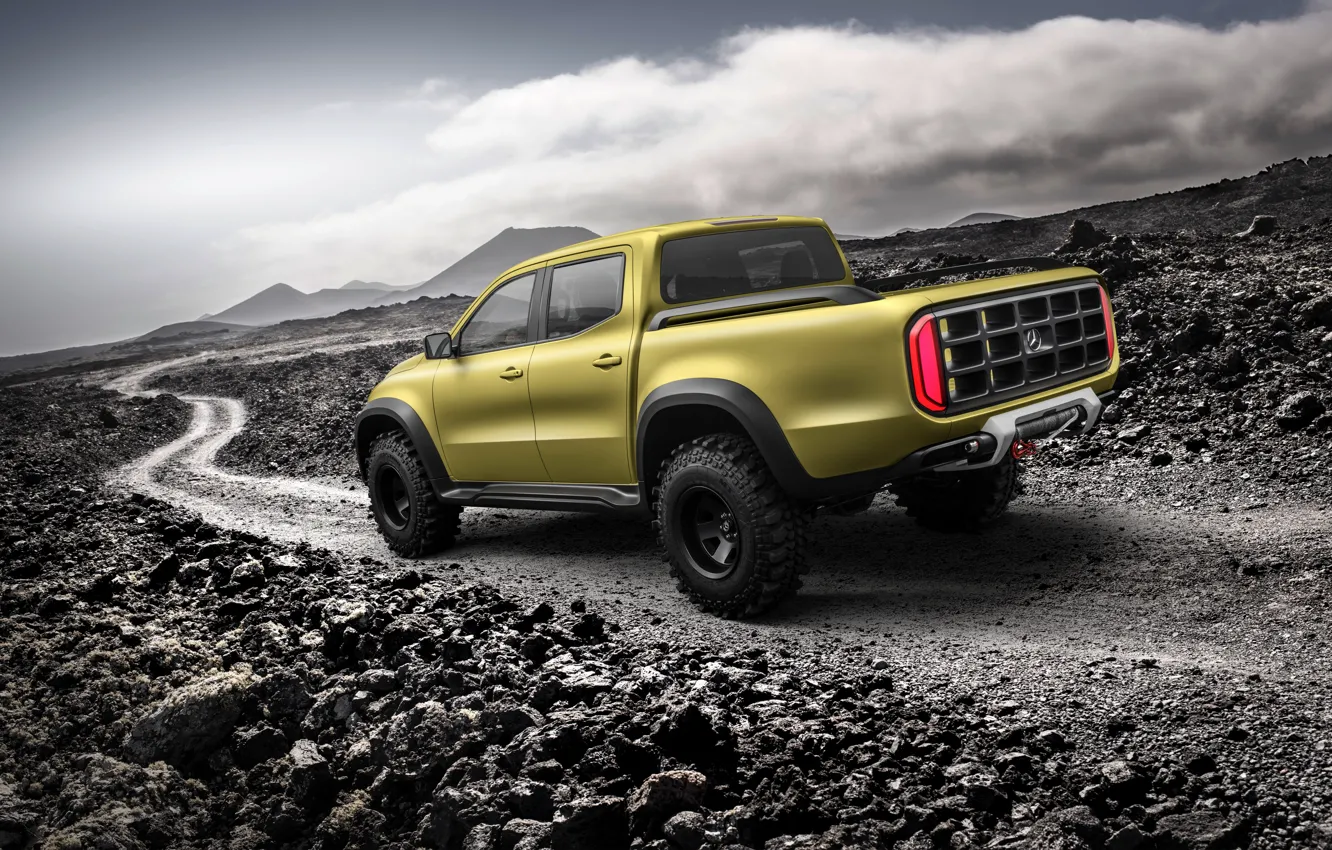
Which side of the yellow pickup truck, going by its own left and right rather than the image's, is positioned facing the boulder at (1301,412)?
right

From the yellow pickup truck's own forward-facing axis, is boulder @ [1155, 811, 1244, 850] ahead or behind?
behind

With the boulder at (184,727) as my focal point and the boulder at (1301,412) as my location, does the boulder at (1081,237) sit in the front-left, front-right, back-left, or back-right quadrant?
back-right

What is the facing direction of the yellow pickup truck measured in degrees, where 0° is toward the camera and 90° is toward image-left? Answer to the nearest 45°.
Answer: approximately 135°

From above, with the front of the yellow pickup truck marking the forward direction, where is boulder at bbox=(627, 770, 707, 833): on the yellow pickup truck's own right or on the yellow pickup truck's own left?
on the yellow pickup truck's own left

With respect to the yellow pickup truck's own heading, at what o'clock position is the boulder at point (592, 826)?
The boulder is roughly at 8 o'clock from the yellow pickup truck.

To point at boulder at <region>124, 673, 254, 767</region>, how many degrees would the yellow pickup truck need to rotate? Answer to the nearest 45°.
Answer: approximately 90° to its left
